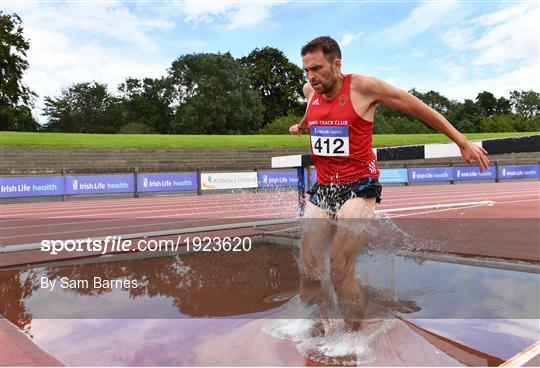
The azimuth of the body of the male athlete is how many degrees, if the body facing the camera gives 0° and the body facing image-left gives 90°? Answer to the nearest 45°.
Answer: approximately 45°

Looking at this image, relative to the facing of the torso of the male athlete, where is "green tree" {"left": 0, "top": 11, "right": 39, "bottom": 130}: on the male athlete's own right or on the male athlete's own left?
on the male athlete's own right
